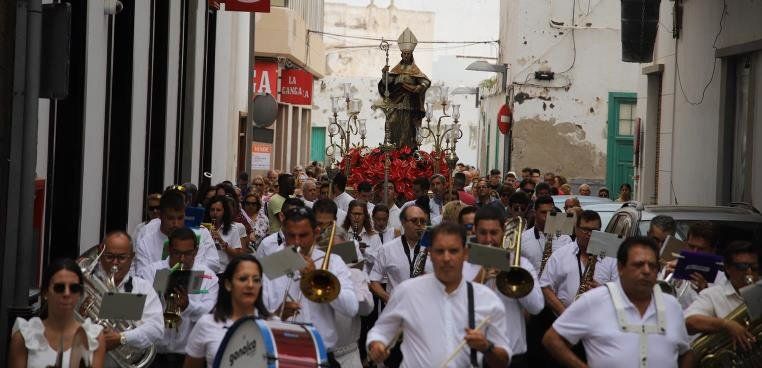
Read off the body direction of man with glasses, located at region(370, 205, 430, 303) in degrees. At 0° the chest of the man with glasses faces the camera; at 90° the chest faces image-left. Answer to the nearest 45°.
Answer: approximately 315°

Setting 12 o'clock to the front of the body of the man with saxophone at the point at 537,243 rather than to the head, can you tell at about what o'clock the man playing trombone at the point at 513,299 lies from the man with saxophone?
The man playing trombone is roughly at 12 o'clock from the man with saxophone.

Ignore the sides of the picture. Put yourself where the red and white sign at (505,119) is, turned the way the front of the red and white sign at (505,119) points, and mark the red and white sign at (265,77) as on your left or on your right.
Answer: on your right

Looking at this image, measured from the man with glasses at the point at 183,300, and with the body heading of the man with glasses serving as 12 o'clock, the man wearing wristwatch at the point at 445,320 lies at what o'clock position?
The man wearing wristwatch is roughly at 11 o'clock from the man with glasses.

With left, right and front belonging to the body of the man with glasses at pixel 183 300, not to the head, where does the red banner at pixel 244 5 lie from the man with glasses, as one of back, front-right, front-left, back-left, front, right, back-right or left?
back

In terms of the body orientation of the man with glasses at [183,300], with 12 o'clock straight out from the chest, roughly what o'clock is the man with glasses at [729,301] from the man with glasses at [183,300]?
the man with glasses at [729,301] is roughly at 10 o'clock from the man with glasses at [183,300].

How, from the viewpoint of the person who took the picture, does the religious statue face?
facing the viewer

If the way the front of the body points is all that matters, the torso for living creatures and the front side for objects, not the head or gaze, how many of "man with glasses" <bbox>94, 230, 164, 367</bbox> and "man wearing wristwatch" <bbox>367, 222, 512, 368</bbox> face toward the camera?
2

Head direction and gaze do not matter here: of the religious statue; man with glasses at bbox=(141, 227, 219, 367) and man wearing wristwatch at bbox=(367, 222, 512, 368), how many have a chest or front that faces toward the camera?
3

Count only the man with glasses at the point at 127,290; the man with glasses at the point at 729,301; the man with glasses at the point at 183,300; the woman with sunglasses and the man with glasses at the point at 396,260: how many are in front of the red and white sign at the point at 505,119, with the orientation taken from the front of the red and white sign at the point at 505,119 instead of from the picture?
5
